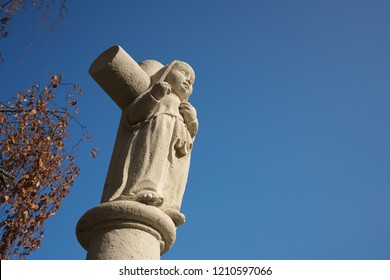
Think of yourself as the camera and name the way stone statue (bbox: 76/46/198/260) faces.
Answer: facing the viewer and to the right of the viewer
